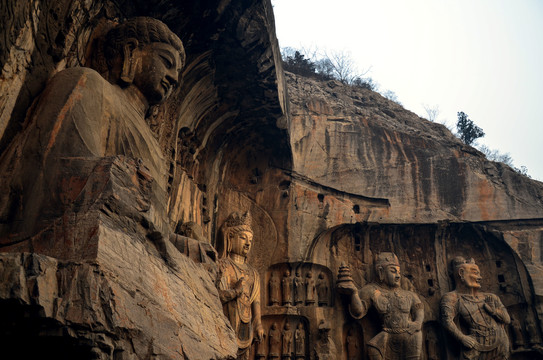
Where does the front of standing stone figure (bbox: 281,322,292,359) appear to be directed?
toward the camera

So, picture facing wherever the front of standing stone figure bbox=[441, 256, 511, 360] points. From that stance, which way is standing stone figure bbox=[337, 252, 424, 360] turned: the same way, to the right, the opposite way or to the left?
the same way

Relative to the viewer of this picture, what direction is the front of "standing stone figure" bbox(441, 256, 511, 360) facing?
facing the viewer and to the right of the viewer

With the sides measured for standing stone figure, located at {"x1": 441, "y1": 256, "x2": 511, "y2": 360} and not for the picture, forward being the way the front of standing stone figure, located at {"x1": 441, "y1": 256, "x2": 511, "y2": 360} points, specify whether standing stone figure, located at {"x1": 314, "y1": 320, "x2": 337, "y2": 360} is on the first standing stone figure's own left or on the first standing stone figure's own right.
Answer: on the first standing stone figure's own right

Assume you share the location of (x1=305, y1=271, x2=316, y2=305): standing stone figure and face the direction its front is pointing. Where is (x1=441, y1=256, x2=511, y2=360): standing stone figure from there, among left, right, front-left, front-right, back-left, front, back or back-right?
left

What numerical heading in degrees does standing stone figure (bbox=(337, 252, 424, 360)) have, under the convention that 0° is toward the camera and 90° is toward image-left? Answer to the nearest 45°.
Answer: approximately 315°

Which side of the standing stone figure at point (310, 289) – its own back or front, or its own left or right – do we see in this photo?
front

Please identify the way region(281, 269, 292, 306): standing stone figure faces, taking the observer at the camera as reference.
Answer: facing the viewer

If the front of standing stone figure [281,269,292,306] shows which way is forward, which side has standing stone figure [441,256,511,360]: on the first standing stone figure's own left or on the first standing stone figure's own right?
on the first standing stone figure's own left

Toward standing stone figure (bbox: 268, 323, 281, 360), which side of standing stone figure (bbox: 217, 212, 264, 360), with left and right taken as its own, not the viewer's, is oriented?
left

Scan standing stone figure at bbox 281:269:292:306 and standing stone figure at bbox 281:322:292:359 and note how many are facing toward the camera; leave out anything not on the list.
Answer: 2

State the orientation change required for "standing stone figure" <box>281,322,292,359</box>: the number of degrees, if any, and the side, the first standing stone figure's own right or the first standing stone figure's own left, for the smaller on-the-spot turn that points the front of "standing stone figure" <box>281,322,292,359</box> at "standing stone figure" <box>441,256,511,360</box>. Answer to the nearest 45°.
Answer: approximately 90° to the first standing stone figure's own left

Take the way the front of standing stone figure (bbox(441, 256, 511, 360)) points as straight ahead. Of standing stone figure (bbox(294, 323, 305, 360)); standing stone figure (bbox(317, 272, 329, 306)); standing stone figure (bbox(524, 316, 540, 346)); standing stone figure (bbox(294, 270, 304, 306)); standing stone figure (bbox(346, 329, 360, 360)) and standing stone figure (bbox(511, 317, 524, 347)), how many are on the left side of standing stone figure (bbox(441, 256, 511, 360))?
2

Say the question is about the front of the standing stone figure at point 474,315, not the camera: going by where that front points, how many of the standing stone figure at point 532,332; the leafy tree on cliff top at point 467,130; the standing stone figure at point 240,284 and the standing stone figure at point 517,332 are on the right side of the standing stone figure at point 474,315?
1

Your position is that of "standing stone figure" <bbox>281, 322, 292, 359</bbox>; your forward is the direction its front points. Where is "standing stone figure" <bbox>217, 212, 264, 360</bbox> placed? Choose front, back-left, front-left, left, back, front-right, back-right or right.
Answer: front-right

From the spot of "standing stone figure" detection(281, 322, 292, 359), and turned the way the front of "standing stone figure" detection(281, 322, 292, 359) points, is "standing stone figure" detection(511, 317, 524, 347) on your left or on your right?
on your left
